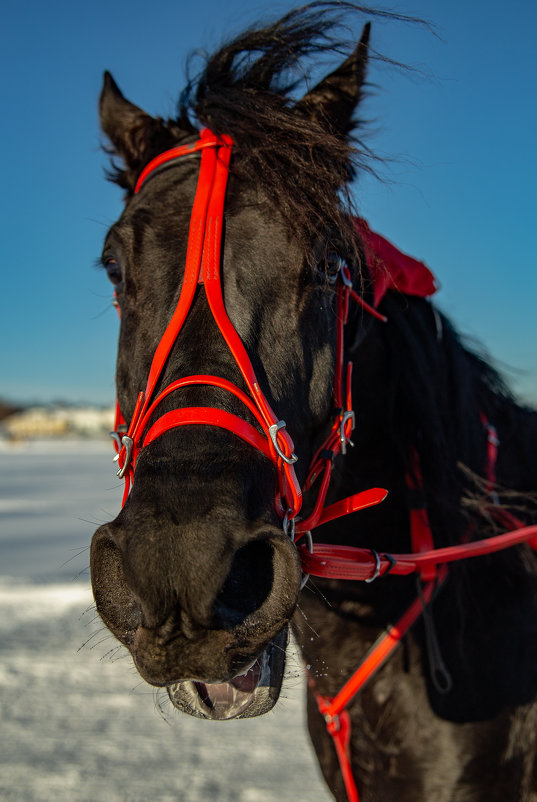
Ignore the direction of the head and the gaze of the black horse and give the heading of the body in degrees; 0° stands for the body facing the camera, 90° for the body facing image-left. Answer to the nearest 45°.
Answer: approximately 45°
